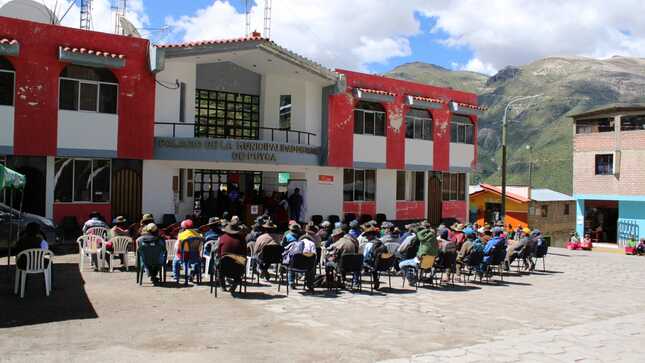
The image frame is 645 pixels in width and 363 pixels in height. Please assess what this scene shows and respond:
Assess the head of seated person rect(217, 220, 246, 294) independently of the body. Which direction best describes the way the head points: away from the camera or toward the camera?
away from the camera

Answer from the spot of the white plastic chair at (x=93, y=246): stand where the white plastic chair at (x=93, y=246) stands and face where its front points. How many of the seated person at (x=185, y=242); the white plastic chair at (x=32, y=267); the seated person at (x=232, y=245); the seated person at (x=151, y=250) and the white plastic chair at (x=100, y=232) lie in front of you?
1

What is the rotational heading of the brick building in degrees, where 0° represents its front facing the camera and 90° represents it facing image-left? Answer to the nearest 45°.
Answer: approximately 45°

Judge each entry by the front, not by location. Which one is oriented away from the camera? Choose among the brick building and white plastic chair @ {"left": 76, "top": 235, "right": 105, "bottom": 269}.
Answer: the white plastic chair

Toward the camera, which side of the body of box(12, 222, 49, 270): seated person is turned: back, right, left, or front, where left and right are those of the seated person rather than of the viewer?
back

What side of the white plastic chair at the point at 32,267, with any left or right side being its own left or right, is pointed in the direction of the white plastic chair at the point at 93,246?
front

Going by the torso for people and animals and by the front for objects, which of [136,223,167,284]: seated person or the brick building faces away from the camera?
the seated person

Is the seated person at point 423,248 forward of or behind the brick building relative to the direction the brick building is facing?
forward

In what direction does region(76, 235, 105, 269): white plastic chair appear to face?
away from the camera

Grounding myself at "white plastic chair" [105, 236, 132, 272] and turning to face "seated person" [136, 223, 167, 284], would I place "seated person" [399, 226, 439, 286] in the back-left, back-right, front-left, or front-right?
front-left

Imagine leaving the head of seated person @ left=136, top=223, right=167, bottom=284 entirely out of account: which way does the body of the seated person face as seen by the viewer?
away from the camera
